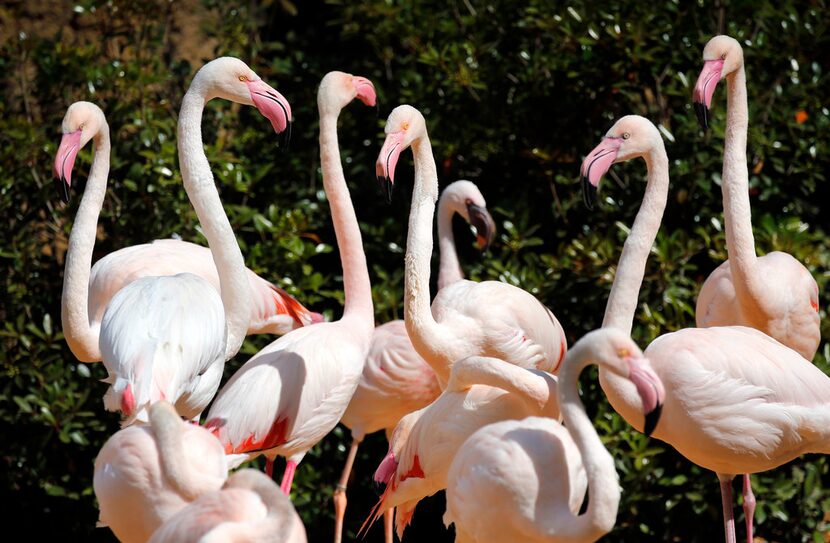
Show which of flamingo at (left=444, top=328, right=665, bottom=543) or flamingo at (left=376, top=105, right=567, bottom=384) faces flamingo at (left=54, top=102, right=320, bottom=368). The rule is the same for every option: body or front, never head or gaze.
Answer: flamingo at (left=376, top=105, right=567, bottom=384)

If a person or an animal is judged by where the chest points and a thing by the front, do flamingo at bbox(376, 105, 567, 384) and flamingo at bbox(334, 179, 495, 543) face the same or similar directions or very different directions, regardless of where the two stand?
very different directions

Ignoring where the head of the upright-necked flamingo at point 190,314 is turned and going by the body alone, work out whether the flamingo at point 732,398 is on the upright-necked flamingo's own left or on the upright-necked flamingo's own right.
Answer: on the upright-necked flamingo's own right

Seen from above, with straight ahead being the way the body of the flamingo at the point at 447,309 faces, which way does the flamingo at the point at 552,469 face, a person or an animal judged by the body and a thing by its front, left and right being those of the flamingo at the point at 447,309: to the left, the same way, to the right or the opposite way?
the opposite way

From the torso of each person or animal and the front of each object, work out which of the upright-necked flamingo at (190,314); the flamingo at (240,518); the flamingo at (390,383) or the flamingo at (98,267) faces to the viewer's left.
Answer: the flamingo at (98,267)

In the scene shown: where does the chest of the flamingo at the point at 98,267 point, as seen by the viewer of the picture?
to the viewer's left

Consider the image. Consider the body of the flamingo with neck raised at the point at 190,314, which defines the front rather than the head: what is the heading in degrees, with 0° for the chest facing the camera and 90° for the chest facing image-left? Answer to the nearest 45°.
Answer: approximately 225°

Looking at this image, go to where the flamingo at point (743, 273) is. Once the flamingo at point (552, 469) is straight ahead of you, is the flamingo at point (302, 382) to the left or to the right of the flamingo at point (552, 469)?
right

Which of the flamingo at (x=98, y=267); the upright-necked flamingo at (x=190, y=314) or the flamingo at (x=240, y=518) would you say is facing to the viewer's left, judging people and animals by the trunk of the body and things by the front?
the flamingo at (x=98, y=267)

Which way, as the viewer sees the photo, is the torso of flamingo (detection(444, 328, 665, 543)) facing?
to the viewer's right

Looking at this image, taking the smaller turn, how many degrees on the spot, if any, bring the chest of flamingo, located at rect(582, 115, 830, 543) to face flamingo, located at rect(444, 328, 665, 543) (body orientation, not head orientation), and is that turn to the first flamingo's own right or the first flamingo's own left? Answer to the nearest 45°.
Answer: approximately 45° to the first flamingo's own left

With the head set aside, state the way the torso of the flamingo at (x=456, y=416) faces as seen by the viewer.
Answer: to the viewer's right

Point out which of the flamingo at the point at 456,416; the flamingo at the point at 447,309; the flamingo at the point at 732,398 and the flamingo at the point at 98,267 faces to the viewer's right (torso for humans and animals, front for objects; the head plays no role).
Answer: the flamingo at the point at 456,416

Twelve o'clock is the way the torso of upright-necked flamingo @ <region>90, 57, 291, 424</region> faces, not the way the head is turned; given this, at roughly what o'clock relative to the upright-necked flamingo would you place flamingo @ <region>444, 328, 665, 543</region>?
The flamingo is roughly at 3 o'clock from the upright-necked flamingo.

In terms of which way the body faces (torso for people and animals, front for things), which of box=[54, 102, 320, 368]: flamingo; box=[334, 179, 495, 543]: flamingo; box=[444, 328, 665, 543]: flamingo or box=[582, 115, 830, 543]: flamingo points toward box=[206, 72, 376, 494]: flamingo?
box=[582, 115, 830, 543]: flamingo

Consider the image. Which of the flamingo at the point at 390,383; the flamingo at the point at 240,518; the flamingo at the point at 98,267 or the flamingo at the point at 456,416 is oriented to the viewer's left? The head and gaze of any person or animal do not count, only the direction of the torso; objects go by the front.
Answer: the flamingo at the point at 98,267

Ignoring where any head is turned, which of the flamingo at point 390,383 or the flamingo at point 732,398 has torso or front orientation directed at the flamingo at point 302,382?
the flamingo at point 732,398

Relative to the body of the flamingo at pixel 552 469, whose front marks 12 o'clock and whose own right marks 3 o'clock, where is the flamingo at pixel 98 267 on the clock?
the flamingo at pixel 98 267 is roughly at 7 o'clock from the flamingo at pixel 552 469.
